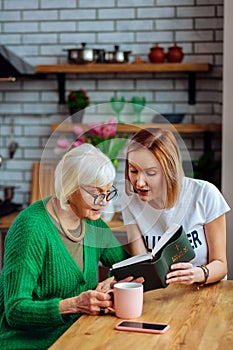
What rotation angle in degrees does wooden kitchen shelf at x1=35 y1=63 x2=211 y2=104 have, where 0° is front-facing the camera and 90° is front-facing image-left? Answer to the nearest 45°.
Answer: approximately 0°

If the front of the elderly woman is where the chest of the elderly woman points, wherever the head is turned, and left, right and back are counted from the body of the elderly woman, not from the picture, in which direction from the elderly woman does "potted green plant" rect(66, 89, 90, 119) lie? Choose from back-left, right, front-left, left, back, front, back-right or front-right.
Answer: back-left

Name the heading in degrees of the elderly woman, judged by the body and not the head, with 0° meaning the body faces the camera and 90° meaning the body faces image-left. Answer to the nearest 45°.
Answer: approximately 315°

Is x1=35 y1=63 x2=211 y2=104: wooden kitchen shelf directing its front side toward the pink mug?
yes
